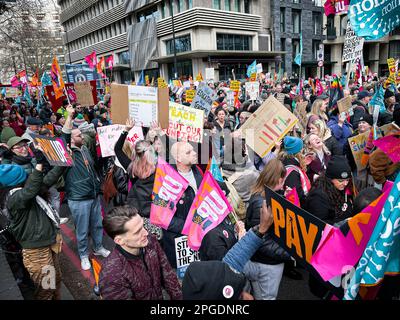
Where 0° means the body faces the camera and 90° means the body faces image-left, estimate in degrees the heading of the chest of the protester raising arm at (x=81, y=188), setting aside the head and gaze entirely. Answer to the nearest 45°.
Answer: approximately 315°

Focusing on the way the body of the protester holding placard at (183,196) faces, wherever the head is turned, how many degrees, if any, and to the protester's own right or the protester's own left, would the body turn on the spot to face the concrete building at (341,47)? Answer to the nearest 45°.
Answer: approximately 90° to the protester's own left

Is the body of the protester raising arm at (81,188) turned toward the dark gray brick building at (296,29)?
no

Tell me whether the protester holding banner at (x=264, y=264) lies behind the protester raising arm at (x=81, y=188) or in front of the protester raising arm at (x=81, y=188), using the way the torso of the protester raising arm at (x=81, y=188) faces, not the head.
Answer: in front

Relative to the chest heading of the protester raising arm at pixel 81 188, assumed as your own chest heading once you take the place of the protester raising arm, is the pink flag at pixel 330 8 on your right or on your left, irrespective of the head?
on your left

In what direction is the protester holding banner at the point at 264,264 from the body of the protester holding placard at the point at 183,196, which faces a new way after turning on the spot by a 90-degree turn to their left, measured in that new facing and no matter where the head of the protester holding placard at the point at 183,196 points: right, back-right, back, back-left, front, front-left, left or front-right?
right

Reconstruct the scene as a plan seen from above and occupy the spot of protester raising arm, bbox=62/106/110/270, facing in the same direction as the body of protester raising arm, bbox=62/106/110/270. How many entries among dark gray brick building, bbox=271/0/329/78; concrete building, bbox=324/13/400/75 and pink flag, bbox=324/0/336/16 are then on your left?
3

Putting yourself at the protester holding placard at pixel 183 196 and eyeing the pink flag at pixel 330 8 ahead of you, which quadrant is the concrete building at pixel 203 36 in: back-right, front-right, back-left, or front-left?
front-left

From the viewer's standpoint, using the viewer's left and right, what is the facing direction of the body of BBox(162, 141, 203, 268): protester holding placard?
facing the viewer and to the right of the viewer

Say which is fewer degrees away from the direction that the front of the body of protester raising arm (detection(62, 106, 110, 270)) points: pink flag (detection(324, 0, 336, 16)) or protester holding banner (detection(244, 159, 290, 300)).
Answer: the protester holding banner

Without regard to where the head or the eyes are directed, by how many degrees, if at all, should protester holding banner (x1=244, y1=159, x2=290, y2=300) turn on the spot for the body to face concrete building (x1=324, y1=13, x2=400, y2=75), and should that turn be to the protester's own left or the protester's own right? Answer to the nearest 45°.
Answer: approximately 90° to the protester's own left

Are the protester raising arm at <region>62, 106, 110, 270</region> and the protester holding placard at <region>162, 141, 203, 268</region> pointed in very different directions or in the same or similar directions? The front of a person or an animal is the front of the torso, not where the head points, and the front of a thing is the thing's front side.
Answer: same or similar directions
